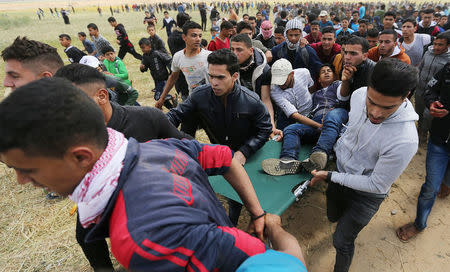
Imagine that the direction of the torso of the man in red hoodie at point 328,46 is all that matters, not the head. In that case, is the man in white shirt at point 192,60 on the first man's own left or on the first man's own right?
on the first man's own right

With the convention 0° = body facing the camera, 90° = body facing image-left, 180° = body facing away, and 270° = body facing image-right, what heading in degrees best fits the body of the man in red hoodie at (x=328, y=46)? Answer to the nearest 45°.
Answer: approximately 0°

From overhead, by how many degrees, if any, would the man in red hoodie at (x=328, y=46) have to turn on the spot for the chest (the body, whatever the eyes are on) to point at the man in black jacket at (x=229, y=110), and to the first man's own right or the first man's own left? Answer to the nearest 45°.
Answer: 0° — they already face them

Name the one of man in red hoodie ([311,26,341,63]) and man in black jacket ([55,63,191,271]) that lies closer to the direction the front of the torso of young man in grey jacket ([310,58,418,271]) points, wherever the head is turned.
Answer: the man in black jacket

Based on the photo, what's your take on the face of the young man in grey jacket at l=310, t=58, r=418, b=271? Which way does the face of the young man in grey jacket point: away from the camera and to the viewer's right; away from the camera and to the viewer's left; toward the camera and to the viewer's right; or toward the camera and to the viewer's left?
toward the camera and to the viewer's left

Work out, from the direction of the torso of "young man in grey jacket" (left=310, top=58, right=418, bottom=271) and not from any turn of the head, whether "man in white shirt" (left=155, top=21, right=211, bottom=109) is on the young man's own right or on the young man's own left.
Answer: on the young man's own right

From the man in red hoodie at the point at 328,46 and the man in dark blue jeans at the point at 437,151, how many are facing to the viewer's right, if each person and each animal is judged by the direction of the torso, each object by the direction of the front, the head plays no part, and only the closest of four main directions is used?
0

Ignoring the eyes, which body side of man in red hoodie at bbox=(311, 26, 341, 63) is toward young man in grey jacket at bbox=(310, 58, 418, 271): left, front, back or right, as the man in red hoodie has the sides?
front
